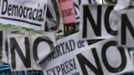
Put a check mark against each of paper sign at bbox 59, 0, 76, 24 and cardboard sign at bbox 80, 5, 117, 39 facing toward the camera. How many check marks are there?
2

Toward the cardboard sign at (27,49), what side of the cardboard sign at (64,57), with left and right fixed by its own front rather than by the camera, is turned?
right
